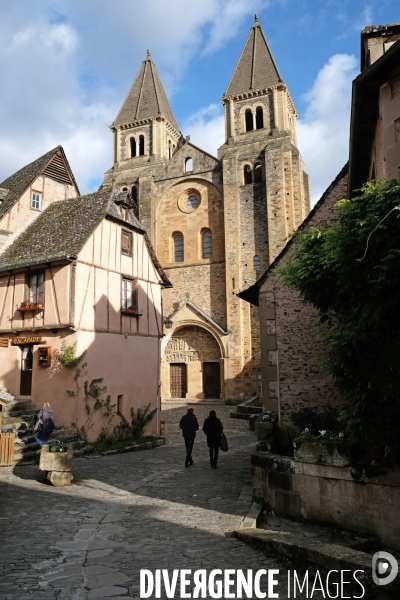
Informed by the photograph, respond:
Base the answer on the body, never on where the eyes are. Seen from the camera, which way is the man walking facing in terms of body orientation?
away from the camera

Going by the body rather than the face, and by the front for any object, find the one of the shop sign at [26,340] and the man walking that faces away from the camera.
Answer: the man walking

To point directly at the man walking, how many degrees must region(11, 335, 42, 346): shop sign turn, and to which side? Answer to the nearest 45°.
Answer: approximately 45° to its left

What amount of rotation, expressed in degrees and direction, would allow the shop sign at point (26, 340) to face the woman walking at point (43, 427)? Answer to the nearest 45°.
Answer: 0° — it already faces them

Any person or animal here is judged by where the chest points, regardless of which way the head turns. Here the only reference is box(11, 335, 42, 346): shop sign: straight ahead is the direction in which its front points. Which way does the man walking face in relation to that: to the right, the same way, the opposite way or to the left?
the opposite way

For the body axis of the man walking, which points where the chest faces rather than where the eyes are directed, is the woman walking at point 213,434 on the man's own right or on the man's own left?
on the man's own right

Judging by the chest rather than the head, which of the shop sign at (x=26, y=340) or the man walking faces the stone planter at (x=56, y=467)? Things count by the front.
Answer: the shop sign

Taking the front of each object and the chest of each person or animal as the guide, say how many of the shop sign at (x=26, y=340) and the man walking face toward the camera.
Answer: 1

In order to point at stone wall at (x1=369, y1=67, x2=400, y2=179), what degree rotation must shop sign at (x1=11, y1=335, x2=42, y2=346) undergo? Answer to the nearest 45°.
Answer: approximately 45° to its left

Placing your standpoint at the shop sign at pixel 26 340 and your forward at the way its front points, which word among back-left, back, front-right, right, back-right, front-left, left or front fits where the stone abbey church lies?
back-left

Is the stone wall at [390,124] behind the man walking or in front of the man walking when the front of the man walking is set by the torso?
behind

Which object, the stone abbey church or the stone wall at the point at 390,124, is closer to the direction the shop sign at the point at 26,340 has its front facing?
the stone wall

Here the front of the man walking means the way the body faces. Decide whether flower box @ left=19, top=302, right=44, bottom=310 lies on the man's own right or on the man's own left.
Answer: on the man's own left

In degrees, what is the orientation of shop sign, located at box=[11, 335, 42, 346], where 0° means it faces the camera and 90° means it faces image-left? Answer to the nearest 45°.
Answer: approximately 0°

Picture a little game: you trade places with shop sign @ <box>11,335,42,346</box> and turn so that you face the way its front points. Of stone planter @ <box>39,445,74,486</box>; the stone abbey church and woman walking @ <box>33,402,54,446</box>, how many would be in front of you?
2
